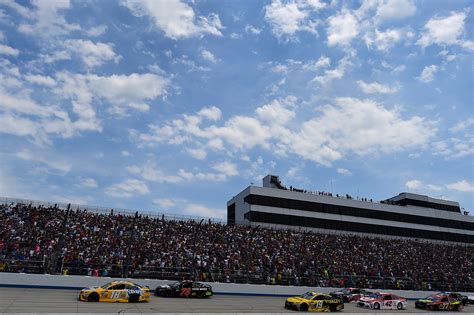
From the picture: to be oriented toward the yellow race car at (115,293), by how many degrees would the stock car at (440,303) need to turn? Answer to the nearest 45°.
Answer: approximately 45° to its left

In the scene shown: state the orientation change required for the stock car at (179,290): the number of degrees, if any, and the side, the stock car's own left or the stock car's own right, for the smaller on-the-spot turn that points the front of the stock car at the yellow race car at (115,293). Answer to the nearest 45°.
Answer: approximately 45° to the stock car's own left

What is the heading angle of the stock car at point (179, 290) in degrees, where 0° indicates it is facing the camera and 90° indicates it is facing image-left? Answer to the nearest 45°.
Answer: approximately 90°

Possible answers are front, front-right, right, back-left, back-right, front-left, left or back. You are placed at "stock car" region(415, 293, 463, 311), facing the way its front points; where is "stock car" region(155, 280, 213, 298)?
front-left

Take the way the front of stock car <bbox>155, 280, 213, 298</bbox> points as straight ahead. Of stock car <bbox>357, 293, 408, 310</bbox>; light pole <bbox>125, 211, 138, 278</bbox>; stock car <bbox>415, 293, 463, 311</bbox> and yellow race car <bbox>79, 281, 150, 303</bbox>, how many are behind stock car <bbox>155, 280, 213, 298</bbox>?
2

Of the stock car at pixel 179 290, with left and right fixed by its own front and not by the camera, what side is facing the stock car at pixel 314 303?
back

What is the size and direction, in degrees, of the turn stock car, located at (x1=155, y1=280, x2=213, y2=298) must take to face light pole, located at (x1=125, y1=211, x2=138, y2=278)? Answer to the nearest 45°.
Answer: approximately 45° to its right

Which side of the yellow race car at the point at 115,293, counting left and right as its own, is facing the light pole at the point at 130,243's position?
right

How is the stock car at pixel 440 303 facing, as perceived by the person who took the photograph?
facing to the left of the viewer

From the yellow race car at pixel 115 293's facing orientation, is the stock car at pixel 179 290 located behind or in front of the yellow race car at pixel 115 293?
behind

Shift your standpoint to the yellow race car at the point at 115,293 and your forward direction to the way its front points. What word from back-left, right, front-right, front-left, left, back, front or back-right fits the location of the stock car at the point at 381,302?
back

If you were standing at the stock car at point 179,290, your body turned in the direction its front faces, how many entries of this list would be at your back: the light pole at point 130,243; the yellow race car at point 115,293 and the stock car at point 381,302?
1

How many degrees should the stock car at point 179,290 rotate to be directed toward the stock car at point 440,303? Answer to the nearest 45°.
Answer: approximately 180°

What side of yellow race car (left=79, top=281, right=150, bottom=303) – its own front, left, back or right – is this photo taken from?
left

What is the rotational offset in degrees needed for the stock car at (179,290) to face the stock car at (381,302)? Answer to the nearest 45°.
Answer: approximately 180°

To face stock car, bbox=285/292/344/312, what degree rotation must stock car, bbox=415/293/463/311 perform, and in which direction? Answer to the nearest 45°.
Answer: approximately 45° to its left
